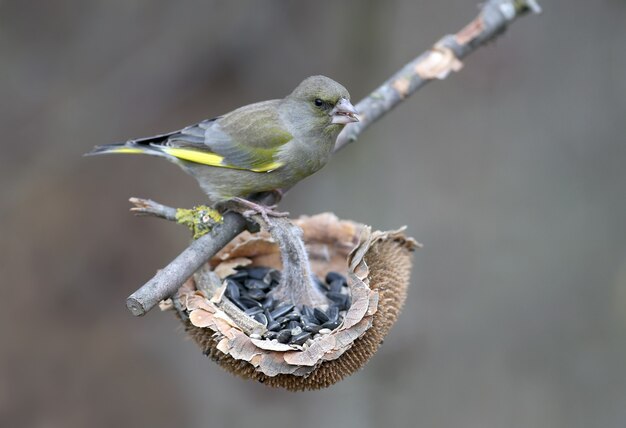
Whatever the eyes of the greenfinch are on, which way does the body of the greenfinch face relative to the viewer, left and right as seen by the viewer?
facing to the right of the viewer
